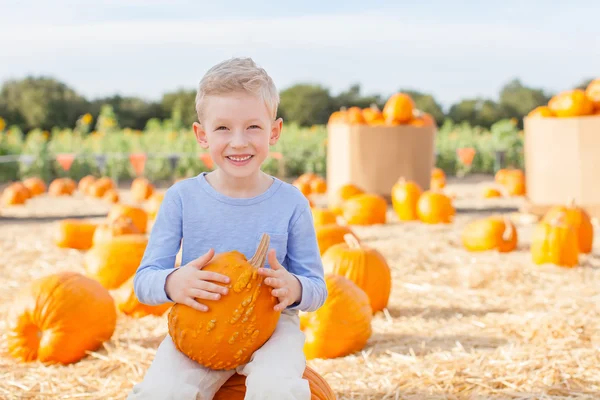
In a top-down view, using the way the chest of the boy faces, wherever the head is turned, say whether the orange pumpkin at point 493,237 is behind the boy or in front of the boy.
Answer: behind

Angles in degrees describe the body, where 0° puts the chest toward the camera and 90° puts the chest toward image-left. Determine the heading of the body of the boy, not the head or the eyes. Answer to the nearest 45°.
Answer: approximately 0°

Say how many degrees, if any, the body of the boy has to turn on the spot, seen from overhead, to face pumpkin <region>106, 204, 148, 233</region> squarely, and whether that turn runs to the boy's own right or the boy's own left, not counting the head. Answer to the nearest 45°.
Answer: approximately 180°

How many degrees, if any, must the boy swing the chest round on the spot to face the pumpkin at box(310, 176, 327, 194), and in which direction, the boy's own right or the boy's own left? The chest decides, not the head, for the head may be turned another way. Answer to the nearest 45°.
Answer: approximately 180°

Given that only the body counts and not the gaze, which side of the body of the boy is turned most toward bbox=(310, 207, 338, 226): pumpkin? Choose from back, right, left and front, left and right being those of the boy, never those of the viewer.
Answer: back

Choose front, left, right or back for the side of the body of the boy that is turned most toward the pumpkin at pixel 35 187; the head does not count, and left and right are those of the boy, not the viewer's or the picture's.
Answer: back
